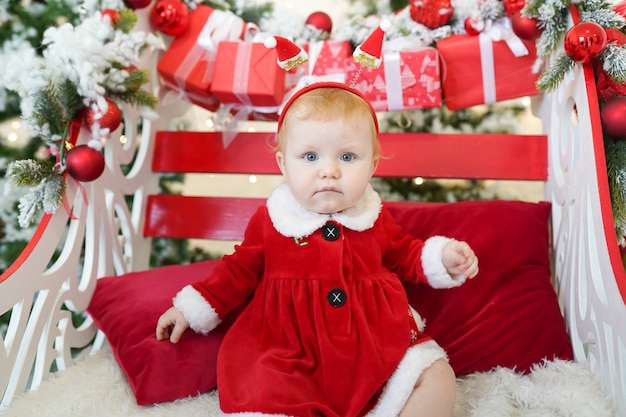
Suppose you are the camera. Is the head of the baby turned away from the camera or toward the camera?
toward the camera

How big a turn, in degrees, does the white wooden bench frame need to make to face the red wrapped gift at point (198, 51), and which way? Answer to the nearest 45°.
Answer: approximately 135° to its right

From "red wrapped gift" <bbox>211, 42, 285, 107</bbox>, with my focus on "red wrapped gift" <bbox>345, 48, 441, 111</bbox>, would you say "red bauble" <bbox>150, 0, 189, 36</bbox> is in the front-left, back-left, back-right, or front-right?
back-left

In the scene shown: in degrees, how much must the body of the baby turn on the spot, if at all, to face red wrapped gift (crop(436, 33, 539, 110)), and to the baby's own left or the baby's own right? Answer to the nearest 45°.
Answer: approximately 135° to the baby's own left

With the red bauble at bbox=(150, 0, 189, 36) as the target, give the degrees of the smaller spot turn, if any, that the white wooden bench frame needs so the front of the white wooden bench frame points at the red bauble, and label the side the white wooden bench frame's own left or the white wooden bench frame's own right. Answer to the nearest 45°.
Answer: approximately 135° to the white wooden bench frame's own right

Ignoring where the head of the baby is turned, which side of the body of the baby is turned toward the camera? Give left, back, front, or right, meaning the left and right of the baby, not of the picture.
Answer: front
